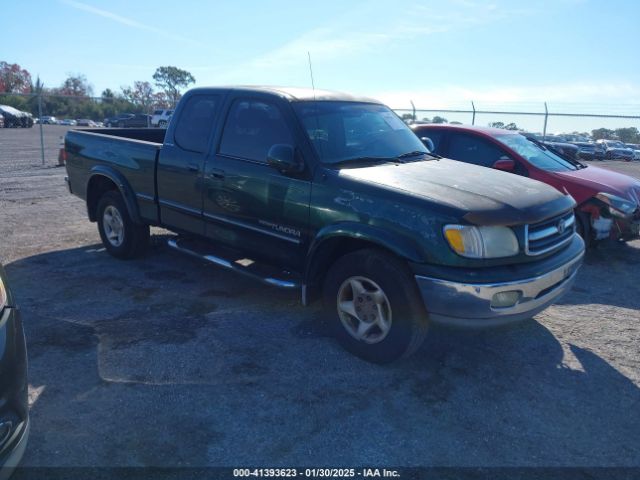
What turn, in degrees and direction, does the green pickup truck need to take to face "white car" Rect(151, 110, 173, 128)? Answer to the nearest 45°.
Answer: approximately 135° to its left

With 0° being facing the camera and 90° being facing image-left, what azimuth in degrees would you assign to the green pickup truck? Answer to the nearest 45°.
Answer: approximately 315°

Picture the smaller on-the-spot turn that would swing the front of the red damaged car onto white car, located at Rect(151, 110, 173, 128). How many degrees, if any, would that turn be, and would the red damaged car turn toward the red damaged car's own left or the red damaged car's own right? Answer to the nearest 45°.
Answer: approximately 180°

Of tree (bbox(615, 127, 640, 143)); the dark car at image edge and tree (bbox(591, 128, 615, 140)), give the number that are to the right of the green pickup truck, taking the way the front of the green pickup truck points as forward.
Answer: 1

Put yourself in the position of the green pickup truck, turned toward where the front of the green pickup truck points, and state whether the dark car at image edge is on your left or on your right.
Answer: on your right

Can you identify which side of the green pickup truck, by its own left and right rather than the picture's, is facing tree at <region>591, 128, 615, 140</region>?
left

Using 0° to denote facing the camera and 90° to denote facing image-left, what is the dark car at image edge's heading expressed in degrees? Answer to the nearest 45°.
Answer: approximately 315°

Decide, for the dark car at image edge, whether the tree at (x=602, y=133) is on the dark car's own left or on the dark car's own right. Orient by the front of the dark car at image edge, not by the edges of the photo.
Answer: on the dark car's own left

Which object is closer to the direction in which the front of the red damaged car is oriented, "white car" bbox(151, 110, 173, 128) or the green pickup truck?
the green pickup truck

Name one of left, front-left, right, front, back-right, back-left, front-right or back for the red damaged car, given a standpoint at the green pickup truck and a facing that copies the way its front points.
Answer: left
